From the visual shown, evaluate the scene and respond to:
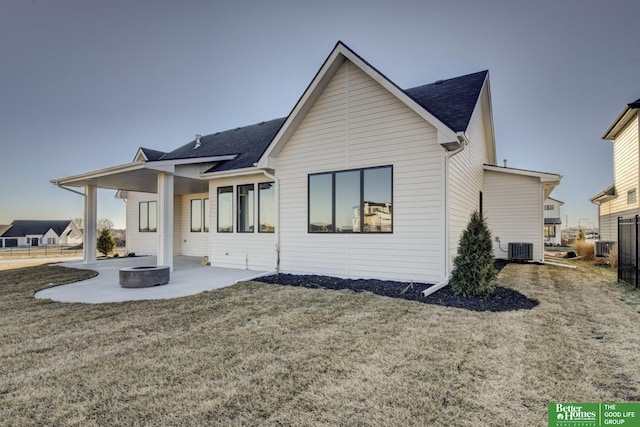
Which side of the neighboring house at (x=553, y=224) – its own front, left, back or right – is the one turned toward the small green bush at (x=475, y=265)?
front

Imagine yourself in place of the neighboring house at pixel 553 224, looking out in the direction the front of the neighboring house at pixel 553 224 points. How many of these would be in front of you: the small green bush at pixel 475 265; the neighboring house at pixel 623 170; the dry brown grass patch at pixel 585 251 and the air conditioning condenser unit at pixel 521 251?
4

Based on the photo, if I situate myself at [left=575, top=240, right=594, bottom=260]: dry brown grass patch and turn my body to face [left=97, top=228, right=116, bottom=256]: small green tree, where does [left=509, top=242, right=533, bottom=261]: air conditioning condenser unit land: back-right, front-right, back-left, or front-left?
front-left

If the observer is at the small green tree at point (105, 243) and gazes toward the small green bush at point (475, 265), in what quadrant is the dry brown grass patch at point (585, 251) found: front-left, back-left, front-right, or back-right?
front-left

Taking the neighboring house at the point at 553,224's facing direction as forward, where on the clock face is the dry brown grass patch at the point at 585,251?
The dry brown grass patch is roughly at 12 o'clock from the neighboring house.

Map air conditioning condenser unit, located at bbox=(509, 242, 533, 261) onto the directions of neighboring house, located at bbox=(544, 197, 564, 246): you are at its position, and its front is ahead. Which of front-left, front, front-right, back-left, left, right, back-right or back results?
front

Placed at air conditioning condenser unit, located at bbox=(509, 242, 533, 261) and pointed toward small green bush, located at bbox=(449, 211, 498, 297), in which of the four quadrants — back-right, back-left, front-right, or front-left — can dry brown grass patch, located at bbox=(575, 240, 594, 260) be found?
back-left

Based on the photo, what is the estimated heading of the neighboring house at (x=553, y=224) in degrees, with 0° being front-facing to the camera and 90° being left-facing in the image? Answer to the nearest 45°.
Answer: approximately 0°

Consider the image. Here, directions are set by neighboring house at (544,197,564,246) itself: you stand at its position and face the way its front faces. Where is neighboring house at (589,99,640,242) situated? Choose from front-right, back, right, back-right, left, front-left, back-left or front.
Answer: front
